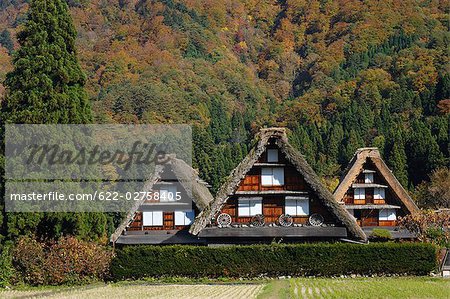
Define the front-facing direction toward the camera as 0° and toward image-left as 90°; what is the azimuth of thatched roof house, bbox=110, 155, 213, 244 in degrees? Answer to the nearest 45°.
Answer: approximately 0°

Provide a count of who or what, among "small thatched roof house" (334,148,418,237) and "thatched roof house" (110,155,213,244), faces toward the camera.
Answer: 2

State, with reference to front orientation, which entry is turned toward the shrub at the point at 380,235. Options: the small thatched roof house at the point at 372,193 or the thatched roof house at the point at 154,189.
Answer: the small thatched roof house

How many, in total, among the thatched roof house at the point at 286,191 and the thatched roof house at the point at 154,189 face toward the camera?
2

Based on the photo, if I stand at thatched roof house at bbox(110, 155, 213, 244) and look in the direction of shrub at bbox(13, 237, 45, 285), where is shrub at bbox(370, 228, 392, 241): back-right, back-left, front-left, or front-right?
back-left

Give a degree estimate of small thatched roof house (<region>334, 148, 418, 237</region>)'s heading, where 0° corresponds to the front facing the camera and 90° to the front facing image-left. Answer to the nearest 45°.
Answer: approximately 0°

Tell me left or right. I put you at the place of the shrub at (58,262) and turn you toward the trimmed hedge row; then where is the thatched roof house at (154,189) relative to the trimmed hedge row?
left

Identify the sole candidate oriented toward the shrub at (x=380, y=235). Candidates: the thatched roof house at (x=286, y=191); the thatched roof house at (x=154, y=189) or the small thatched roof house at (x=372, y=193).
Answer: the small thatched roof house

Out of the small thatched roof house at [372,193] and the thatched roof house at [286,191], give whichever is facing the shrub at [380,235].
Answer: the small thatched roof house
